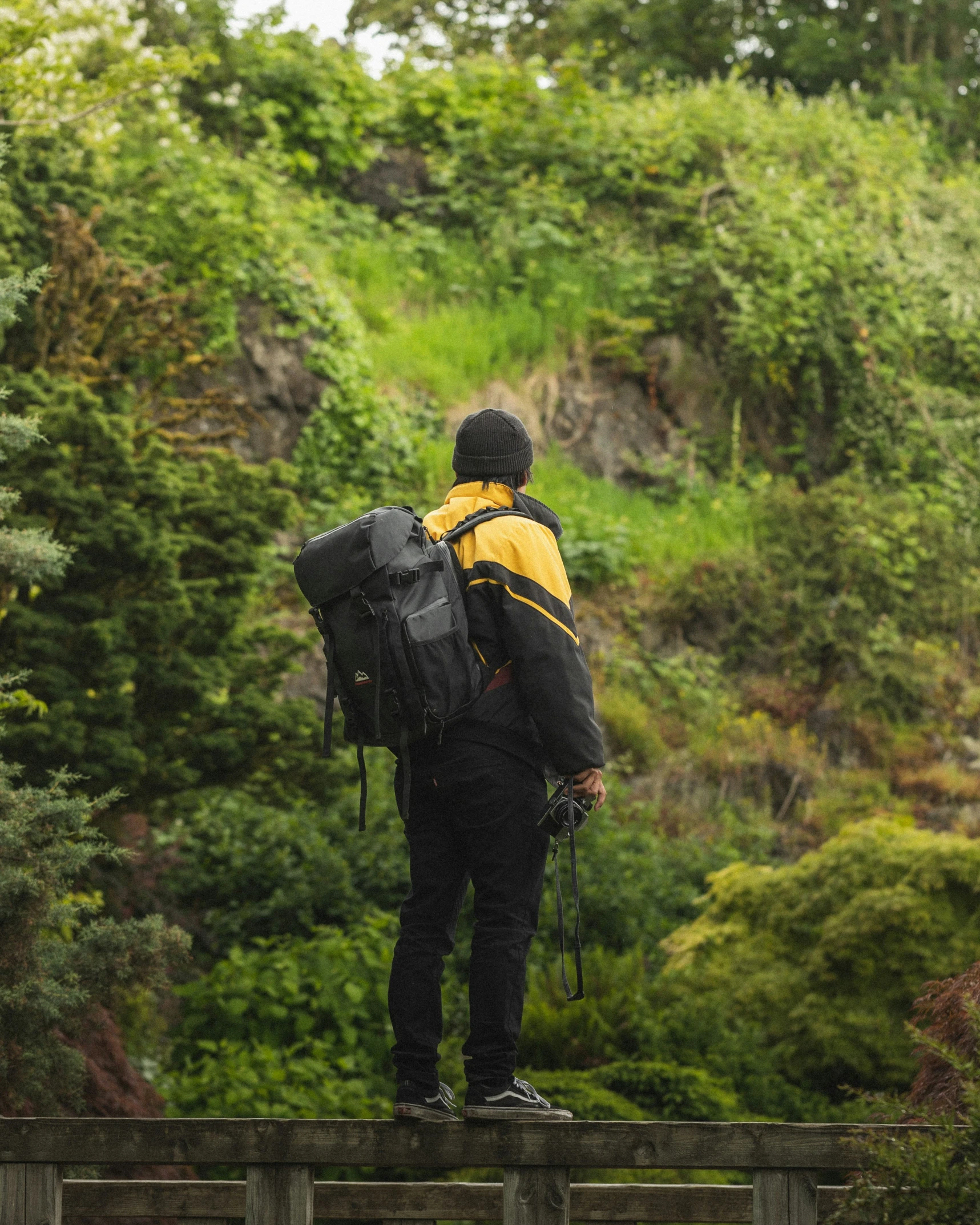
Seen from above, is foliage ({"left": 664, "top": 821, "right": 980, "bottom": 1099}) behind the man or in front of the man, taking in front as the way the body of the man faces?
in front

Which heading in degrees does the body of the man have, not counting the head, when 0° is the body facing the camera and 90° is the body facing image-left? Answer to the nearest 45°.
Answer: approximately 225°

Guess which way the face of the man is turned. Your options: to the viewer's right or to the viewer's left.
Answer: to the viewer's right

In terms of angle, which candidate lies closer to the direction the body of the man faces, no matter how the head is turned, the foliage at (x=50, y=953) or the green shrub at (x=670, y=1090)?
the green shrub

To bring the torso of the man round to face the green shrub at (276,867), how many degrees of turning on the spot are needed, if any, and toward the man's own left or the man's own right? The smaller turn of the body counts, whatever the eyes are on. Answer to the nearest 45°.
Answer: approximately 45° to the man's own left

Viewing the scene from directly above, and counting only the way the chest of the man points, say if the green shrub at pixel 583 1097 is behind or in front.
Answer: in front

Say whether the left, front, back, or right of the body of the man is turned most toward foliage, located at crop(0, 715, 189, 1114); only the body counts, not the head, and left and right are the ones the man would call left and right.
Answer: left

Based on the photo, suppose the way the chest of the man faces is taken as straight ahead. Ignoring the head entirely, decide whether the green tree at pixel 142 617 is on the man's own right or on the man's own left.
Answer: on the man's own left
